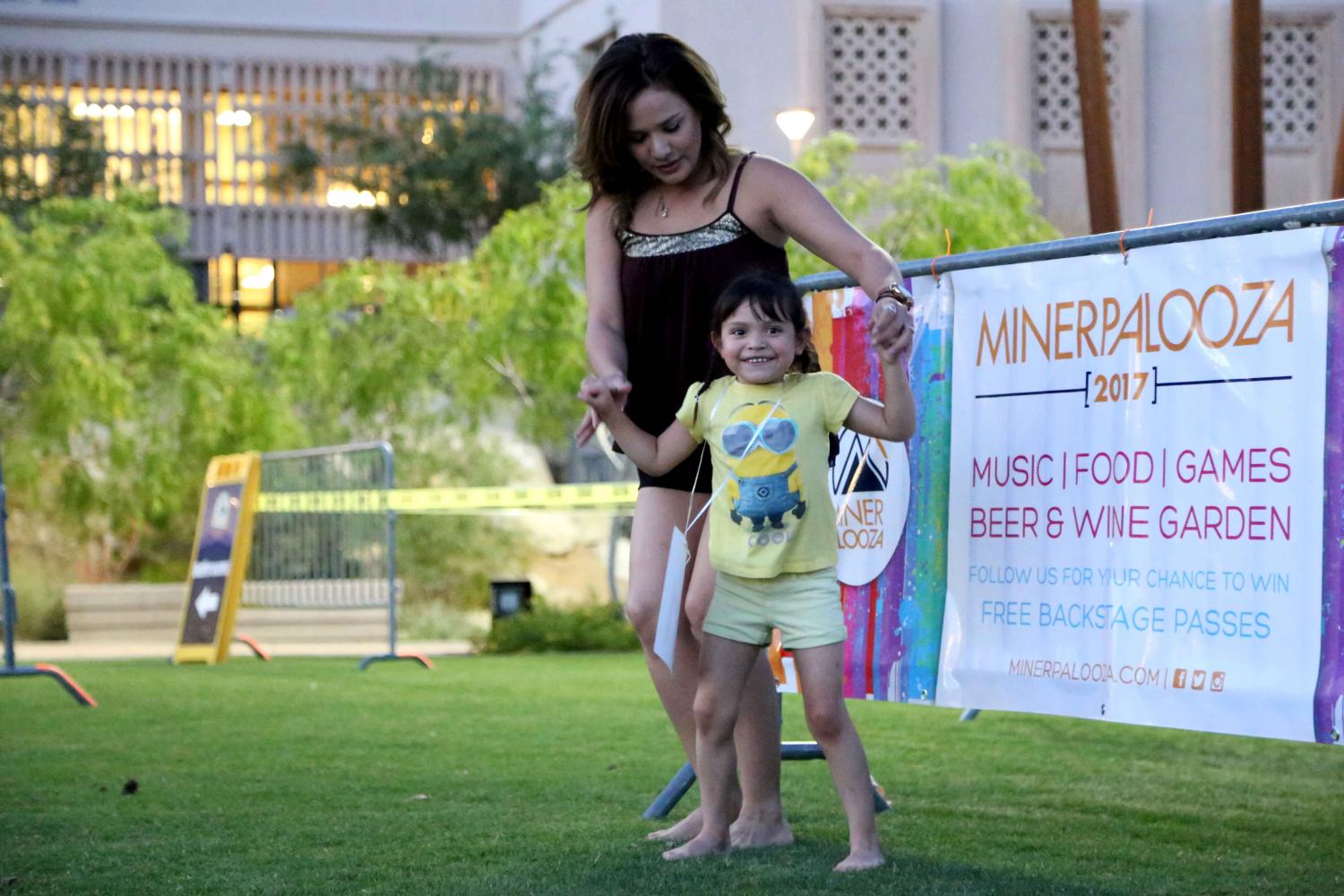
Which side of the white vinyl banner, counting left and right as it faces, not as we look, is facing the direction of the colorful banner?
right

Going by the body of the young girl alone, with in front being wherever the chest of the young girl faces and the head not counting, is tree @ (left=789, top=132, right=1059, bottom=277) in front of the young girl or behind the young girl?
behind

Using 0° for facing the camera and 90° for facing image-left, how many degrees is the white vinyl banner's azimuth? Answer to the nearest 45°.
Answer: approximately 45°

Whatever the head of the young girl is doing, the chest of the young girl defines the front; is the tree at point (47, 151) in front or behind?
behind

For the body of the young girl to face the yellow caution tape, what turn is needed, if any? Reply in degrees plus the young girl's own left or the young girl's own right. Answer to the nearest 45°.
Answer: approximately 180°

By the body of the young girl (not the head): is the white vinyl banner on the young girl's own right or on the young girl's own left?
on the young girl's own left

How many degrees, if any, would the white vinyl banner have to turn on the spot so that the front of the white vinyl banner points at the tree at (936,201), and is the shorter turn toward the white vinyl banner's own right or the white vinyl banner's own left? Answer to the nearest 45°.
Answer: approximately 135° to the white vinyl banner's own right

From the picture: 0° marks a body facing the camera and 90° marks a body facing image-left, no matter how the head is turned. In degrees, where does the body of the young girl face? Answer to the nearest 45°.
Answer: approximately 0°

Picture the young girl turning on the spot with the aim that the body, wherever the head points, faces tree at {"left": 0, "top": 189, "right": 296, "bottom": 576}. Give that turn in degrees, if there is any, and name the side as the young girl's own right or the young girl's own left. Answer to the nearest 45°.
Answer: approximately 135° to the young girl's own right

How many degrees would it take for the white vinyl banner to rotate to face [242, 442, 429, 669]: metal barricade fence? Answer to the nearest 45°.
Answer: approximately 90° to its right

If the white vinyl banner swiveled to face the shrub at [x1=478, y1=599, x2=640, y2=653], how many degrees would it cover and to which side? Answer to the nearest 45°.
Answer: approximately 90° to its right
